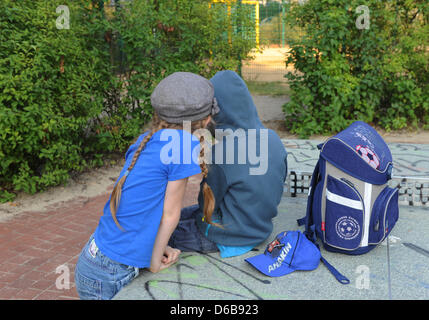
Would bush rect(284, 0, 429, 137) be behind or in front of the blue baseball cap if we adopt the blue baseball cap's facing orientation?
behind

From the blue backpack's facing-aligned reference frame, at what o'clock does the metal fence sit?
The metal fence is roughly at 7 o'clock from the blue backpack.

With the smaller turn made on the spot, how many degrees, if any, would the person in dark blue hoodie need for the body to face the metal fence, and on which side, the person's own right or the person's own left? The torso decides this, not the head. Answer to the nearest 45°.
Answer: approximately 45° to the person's own right

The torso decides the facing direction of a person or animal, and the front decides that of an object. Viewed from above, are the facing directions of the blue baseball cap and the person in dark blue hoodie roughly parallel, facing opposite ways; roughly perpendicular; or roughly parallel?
roughly perpendicular

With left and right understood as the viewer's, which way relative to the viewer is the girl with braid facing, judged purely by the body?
facing away from the viewer and to the right of the viewer

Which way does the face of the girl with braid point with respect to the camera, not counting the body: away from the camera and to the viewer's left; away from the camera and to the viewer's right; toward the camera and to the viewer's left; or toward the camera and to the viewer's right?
away from the camera and to the viewer's right

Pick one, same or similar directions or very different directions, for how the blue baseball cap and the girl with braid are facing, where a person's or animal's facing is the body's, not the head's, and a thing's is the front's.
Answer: very different directions

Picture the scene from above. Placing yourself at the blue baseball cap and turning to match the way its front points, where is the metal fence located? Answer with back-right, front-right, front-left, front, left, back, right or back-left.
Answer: back-right

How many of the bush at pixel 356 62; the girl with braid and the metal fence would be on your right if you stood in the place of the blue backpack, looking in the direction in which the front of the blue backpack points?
1

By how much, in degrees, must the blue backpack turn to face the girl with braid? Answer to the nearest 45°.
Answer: approximately 90° to its right

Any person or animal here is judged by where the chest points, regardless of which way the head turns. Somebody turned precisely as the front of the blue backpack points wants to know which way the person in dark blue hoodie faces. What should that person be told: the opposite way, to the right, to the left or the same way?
the opposite way
